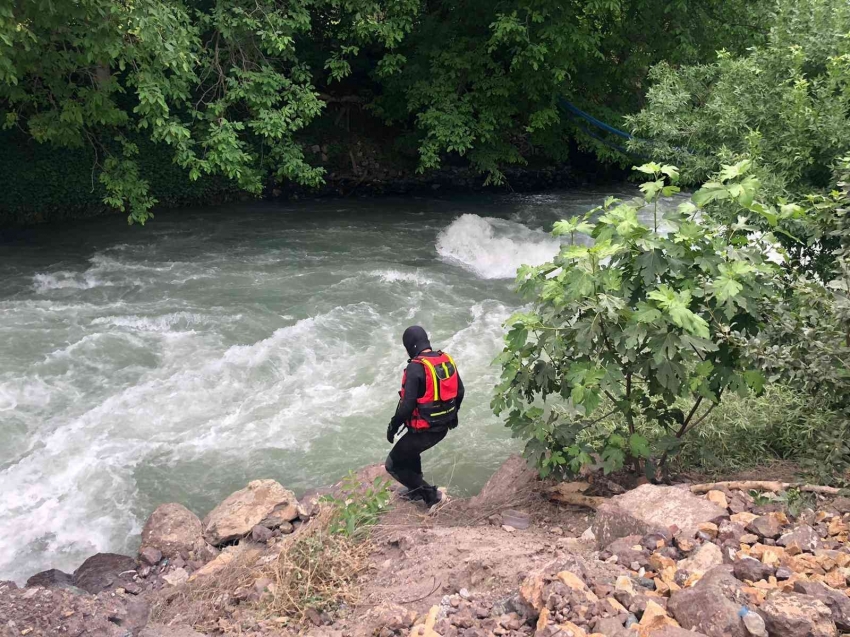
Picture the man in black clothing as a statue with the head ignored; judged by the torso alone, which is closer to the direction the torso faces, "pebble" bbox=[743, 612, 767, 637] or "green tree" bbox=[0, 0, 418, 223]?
the green tree

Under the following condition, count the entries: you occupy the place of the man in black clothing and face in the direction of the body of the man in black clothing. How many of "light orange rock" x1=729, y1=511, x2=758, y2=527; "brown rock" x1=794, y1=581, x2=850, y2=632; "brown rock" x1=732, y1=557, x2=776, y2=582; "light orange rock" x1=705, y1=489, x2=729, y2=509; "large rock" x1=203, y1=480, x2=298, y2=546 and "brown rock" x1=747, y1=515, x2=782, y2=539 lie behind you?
5

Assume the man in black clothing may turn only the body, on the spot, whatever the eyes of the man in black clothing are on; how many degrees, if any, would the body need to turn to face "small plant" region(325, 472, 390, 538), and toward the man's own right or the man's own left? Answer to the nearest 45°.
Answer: approximately 90° to the man's own left

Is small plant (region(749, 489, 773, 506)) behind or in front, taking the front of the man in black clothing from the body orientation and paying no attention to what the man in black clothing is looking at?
behind

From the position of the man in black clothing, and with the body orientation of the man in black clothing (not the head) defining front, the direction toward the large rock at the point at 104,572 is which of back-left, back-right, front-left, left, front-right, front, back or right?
front-left

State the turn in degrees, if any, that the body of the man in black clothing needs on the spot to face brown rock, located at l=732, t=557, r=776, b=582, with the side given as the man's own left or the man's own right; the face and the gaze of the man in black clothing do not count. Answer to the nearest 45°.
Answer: approximately 180°

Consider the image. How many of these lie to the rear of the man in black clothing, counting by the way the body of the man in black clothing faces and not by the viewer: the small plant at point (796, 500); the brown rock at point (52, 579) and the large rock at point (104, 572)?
1

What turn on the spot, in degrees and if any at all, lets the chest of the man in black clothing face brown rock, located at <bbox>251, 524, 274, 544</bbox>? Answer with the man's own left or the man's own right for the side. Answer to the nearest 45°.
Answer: approximately 45° to the man's own left

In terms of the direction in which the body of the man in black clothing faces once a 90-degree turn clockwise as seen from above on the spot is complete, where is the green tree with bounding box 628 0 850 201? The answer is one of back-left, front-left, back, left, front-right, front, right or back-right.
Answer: front

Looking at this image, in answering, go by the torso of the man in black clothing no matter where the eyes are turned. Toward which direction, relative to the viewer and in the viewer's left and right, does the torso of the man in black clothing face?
facing away from the viewer and to the left of the viewer

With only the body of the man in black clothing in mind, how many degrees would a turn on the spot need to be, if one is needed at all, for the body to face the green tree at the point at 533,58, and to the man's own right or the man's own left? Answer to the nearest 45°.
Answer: approximately 45° to the man's own right

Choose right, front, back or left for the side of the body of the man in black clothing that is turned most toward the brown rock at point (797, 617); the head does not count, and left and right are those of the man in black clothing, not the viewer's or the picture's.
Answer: back

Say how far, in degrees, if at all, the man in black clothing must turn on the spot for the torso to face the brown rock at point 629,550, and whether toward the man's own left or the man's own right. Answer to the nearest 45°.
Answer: approximately 180°
